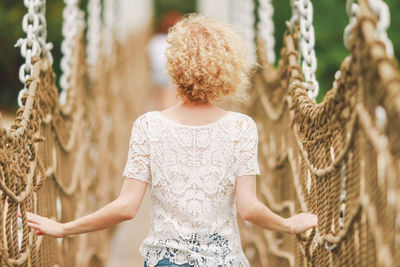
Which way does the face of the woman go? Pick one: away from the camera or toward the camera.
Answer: away from the camera

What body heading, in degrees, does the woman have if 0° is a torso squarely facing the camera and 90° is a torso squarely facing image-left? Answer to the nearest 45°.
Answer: approximately 180°
